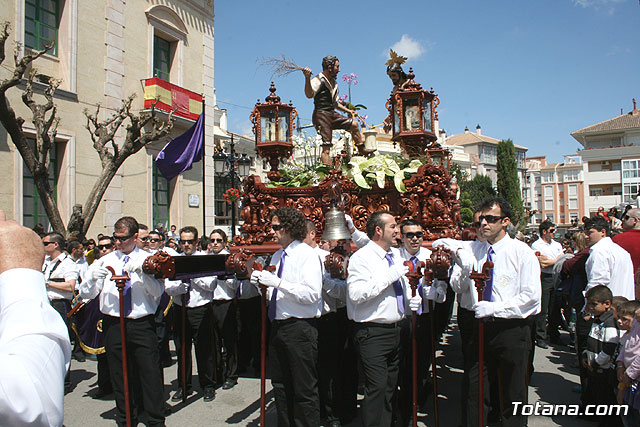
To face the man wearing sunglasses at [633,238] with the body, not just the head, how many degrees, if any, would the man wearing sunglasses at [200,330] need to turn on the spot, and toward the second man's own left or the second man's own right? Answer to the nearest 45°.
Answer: approximately 90° to the second man's own left

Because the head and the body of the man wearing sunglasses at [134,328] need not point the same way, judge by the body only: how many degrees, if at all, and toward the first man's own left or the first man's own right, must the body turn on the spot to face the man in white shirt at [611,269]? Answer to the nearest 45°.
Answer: approximately 90° to the first man's own left

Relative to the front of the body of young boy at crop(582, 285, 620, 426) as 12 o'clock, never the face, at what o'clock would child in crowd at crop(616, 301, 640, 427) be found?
The child in crowd is roughly at 8 o'clock from the young boy.

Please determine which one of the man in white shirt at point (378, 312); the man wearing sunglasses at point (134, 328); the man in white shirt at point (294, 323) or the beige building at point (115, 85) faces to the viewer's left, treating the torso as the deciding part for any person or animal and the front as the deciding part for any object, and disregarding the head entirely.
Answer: the man in white shirt at point (294, 323)

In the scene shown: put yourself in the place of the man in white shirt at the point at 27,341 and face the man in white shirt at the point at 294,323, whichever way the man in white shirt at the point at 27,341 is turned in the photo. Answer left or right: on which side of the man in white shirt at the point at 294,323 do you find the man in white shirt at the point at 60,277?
left

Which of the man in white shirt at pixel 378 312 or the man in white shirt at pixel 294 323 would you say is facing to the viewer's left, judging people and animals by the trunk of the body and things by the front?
the man in white shirt at pixel 294 323

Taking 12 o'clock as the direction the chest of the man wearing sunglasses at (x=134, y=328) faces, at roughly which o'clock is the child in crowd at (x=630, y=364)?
The child in crowd is roughly at 10 o'clock from the man wearing sunglasses.
